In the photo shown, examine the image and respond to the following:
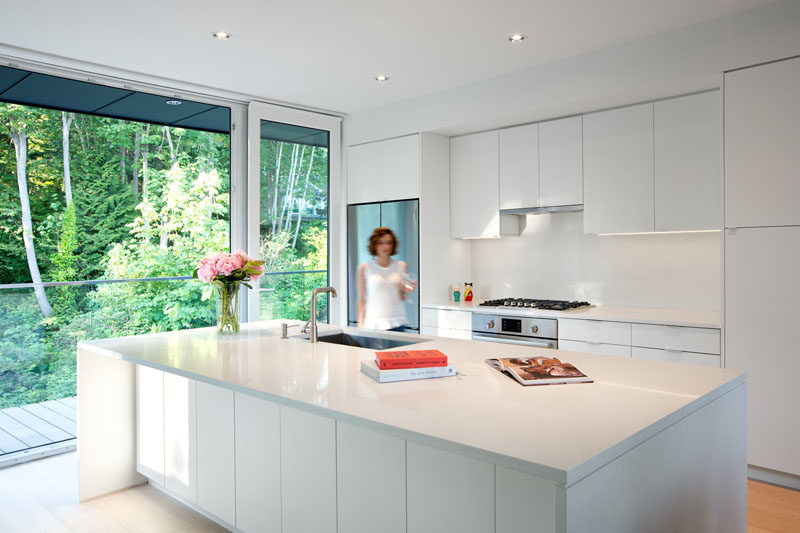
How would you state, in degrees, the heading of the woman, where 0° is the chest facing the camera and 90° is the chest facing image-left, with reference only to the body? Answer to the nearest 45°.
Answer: approximately 0°

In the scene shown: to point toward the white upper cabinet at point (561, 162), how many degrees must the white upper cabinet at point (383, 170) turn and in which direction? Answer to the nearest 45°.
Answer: approximately 90° to its left

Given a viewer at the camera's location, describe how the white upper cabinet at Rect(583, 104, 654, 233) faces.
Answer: facing the viewer and to the left of the viewer

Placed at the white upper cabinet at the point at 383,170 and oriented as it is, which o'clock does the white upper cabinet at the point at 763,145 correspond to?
the white upper cabinet at the point at 763,145 is roughly at 9 o'clock from the white upper cabinet at the point at 383,170.

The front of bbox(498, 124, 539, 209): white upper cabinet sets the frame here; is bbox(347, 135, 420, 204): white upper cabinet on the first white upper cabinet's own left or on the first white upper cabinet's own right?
on the first white upper cabinet's own right

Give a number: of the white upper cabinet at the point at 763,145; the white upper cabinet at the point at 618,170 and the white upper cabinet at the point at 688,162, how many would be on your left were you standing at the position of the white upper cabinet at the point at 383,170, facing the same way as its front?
3

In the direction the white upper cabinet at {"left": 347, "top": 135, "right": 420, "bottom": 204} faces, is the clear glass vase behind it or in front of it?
in front

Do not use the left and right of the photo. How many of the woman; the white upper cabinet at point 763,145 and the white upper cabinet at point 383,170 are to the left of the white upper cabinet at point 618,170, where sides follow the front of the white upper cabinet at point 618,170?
1

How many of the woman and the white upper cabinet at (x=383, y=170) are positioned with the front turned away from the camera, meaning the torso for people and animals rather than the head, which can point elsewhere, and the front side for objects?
0

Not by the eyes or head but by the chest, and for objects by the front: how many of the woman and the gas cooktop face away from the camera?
0

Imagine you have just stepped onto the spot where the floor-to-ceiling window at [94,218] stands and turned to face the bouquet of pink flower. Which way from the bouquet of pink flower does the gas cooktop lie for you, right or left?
left
